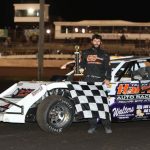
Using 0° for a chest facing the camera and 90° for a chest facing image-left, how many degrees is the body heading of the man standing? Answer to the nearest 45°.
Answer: approximately 0°
